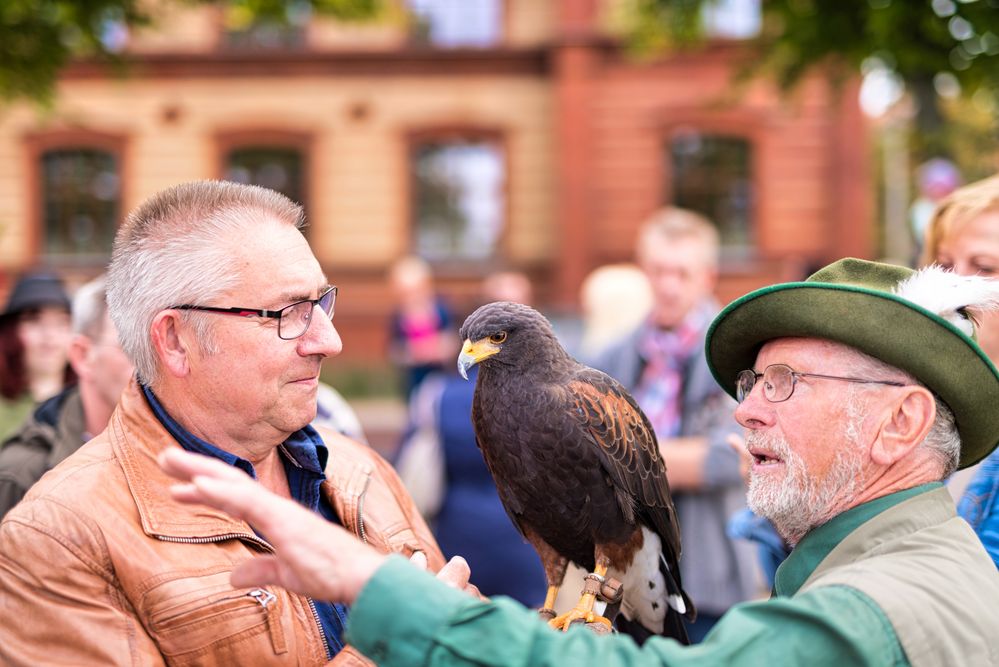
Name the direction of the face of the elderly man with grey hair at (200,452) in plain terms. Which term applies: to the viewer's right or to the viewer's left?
to the viewer's right

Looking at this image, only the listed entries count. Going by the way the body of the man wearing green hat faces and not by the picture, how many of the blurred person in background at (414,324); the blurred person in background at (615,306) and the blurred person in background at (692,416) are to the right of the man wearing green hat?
3

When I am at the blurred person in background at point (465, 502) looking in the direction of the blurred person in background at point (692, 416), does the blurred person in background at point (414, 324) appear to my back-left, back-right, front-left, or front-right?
back-left

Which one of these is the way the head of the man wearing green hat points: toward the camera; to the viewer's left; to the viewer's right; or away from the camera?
to the viewer's left

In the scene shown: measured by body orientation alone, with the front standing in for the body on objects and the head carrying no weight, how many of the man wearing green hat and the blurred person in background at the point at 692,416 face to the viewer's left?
1

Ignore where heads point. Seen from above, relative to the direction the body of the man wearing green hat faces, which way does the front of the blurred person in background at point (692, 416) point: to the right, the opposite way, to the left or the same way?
to the left

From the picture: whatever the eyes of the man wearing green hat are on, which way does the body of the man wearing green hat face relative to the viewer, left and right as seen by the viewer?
facing to the left of the viewer

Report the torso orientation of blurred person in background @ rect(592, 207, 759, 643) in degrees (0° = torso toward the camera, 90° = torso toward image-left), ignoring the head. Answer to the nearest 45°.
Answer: approximately 0°
